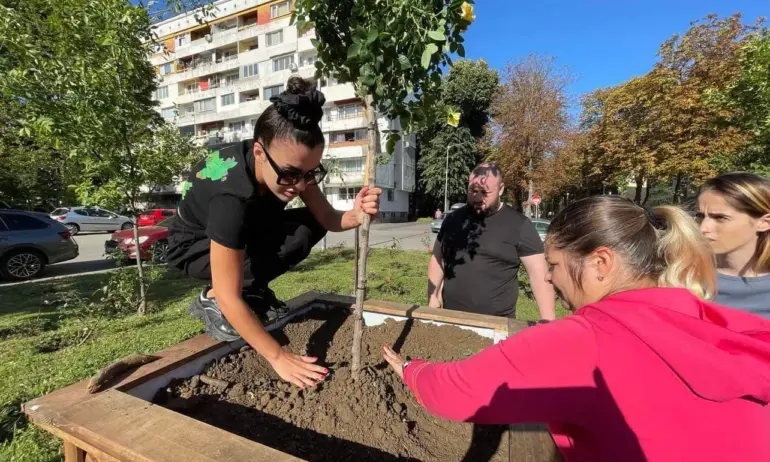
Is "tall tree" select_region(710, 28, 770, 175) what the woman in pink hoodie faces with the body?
no

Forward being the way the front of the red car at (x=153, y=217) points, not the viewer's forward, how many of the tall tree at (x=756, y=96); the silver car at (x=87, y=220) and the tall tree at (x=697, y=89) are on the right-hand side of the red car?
1

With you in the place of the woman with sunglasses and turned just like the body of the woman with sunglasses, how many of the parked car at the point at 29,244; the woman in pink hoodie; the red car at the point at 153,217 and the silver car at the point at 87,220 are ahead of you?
1

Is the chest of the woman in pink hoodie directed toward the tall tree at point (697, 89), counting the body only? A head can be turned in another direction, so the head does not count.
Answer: no

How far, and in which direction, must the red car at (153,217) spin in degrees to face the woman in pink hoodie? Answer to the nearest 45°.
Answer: approximately 45° to its left

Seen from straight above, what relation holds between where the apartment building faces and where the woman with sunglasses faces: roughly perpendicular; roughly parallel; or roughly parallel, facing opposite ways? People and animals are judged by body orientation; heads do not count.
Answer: roughly perpendicular

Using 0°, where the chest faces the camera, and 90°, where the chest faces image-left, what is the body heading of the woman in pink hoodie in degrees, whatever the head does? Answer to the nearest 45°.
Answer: approximately 135°

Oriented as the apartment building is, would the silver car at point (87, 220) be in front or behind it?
in front

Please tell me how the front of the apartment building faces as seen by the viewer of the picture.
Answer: facing the viewer and to the left of the viewer

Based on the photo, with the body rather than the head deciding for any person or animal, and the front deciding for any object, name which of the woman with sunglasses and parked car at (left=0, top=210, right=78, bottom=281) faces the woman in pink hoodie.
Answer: the woman with sunglasses

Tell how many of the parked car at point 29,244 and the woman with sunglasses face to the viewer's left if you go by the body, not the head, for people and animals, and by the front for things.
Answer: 1

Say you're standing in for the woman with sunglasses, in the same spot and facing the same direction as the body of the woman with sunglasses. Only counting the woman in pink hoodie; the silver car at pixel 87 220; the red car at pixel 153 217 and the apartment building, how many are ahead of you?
1

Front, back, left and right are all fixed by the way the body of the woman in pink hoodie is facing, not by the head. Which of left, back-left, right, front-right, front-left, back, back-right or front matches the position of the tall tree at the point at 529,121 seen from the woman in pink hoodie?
front-right

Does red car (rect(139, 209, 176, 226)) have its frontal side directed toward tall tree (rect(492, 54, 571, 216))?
no

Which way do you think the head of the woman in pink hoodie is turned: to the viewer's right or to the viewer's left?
to the viewer's left
